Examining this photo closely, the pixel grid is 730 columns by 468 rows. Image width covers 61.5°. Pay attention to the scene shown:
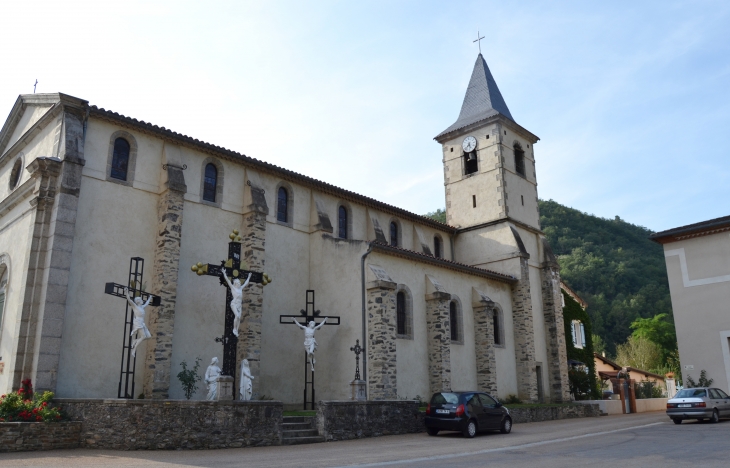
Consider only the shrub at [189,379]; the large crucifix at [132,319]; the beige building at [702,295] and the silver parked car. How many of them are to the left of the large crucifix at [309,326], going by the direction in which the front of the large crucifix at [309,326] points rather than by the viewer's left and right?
2

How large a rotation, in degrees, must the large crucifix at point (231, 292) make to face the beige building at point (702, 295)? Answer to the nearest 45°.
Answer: approximately 45° to its left

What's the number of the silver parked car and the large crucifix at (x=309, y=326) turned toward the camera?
1

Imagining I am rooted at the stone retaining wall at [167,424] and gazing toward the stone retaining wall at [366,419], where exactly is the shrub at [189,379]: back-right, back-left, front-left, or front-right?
front-left

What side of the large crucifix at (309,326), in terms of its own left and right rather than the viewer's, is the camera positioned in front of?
front

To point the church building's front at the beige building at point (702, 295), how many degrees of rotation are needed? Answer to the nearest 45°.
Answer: approximately 135° to its left

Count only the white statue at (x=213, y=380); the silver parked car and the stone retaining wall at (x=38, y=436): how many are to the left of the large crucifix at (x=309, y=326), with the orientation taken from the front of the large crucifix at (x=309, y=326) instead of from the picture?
1

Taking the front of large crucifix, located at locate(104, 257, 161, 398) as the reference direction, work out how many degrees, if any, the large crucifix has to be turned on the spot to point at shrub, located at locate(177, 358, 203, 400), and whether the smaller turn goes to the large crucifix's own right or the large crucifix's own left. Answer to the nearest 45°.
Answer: approximately 90° to the large crucifix's own left

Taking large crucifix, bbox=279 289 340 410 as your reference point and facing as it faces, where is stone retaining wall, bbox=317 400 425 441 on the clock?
The stone retaining wall is roughly at 11 o'clock from the large crucifix.

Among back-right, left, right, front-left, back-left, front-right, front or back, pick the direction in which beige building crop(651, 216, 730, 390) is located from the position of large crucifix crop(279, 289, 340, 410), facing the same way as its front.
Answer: left

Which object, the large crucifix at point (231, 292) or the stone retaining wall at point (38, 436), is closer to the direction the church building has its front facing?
the stone retaining wall

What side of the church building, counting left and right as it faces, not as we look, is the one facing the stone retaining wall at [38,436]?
front

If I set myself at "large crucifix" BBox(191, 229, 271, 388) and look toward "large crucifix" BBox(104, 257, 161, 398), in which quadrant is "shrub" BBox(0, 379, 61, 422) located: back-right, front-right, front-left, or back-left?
front-left

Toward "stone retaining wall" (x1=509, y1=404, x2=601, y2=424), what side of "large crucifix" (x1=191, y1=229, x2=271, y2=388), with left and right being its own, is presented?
left

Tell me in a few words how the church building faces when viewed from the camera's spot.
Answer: facing the viewer and to the left of the viewer

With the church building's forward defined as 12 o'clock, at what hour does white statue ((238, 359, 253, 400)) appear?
The white statue is roughly at 10 o'clock from the church building.
